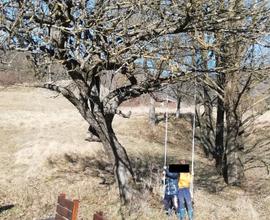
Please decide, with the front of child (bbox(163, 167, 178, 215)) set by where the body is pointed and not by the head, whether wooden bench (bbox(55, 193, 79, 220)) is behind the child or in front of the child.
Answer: in front

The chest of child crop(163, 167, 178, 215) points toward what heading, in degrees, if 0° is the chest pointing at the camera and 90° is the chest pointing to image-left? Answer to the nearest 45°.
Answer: approximately 0°

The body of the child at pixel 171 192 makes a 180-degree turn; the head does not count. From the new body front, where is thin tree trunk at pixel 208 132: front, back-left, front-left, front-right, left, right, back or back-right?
front

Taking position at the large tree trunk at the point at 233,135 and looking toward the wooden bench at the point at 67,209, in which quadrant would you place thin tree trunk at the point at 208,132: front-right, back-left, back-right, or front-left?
back-right
